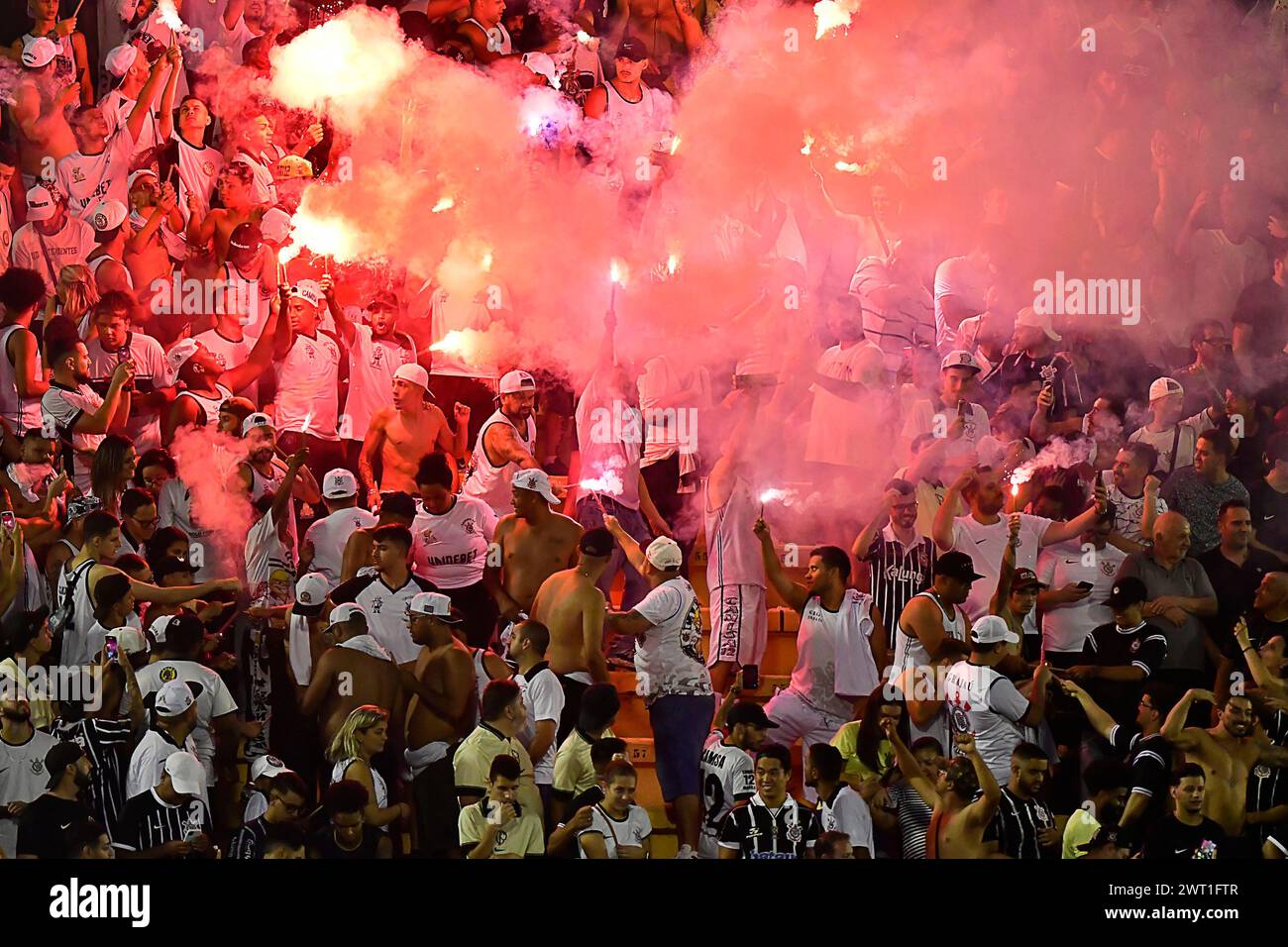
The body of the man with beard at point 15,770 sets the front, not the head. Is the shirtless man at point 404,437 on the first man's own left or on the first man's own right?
on the first man's own left

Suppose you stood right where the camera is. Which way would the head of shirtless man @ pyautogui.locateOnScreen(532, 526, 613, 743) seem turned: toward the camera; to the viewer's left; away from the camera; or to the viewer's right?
away from the camera

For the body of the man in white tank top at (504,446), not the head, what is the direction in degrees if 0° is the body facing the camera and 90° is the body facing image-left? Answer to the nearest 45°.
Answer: approximately 315°

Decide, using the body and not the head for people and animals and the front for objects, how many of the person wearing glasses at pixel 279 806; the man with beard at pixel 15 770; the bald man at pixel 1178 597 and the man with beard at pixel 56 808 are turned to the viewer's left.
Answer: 0

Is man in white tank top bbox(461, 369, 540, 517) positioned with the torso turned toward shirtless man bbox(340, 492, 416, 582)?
no

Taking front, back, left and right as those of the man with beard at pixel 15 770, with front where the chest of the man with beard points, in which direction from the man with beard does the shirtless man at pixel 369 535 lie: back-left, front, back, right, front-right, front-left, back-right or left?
left

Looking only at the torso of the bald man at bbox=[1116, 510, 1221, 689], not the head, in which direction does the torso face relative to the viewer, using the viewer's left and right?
facing the viewer

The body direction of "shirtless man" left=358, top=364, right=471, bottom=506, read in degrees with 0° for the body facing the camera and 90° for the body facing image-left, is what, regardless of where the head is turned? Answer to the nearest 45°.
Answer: approximately 0°

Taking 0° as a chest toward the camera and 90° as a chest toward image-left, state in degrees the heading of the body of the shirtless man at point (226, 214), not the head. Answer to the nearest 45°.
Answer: approximately 45°

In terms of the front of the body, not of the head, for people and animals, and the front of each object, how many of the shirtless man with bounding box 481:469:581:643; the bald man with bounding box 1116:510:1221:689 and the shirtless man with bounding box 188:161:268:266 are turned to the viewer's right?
0

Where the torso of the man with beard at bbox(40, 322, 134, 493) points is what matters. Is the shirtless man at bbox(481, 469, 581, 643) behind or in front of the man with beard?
in front

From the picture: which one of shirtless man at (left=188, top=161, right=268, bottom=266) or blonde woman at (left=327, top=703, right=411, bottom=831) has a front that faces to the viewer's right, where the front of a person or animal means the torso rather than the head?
the blonde woman
